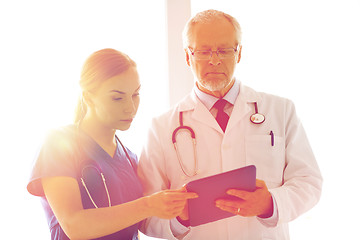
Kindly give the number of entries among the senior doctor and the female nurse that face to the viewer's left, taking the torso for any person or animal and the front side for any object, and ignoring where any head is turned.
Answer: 0

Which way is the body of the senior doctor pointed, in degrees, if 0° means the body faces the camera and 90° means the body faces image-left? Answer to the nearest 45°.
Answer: approximately 0°

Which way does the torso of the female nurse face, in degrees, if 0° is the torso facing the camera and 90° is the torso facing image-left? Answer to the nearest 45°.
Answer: approximately 315°
